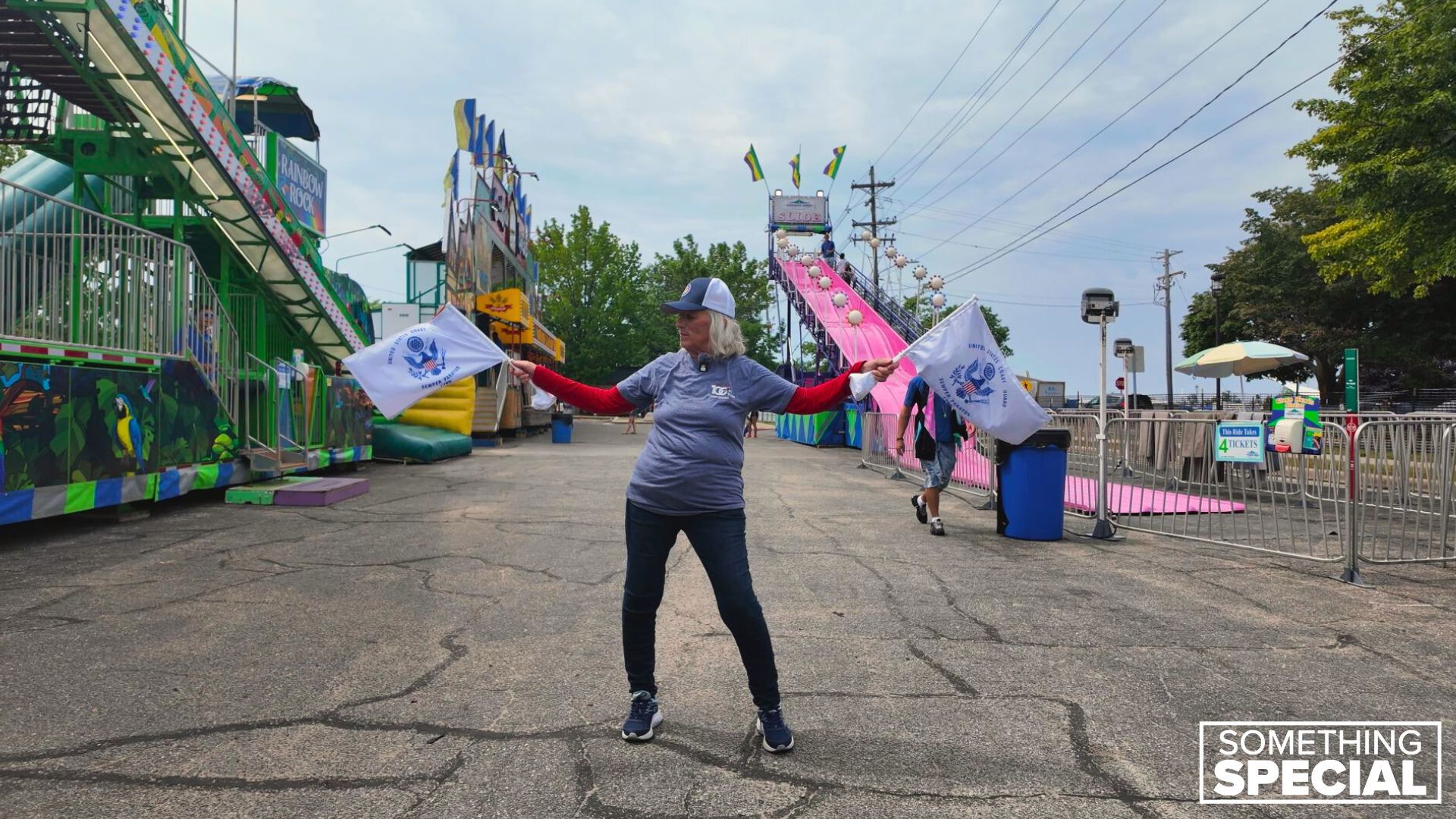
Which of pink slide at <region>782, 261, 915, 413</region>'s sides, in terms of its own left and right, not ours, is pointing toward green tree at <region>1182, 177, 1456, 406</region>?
left

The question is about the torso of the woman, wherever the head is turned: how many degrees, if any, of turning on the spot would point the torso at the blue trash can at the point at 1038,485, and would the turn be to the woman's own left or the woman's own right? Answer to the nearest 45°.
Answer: approximately 135° to the woman's own left

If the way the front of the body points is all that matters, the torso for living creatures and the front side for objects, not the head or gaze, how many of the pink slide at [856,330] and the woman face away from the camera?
0

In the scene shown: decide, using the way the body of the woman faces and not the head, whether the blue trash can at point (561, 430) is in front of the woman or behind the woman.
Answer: behind

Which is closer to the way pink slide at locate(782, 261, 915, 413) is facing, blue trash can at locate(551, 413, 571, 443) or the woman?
the woman

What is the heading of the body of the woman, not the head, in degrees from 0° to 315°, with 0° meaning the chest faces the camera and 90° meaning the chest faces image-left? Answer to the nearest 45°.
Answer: approximately 0°

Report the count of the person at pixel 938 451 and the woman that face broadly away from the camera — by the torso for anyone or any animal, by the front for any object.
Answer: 0

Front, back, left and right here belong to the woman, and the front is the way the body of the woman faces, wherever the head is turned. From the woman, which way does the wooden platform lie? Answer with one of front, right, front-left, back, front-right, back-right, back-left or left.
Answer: back-right
